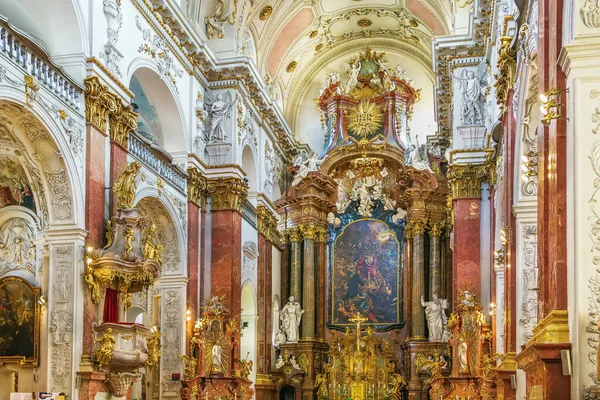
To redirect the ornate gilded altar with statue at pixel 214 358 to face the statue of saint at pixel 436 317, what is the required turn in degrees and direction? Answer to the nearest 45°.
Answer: approximately 135° to its left

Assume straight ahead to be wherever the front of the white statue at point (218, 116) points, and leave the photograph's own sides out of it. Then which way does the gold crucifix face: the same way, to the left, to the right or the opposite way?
the same way

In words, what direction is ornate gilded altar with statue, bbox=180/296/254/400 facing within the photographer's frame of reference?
facing the viewer

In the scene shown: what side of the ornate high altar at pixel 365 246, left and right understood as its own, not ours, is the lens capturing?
front

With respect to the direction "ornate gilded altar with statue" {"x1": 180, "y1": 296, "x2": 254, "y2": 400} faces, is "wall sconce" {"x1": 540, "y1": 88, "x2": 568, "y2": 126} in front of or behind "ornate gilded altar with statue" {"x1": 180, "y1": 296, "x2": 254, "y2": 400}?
in front

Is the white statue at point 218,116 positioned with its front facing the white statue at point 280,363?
no

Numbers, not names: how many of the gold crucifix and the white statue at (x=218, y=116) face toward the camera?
2

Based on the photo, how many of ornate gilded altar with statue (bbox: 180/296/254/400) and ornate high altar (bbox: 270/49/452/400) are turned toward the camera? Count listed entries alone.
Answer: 2
